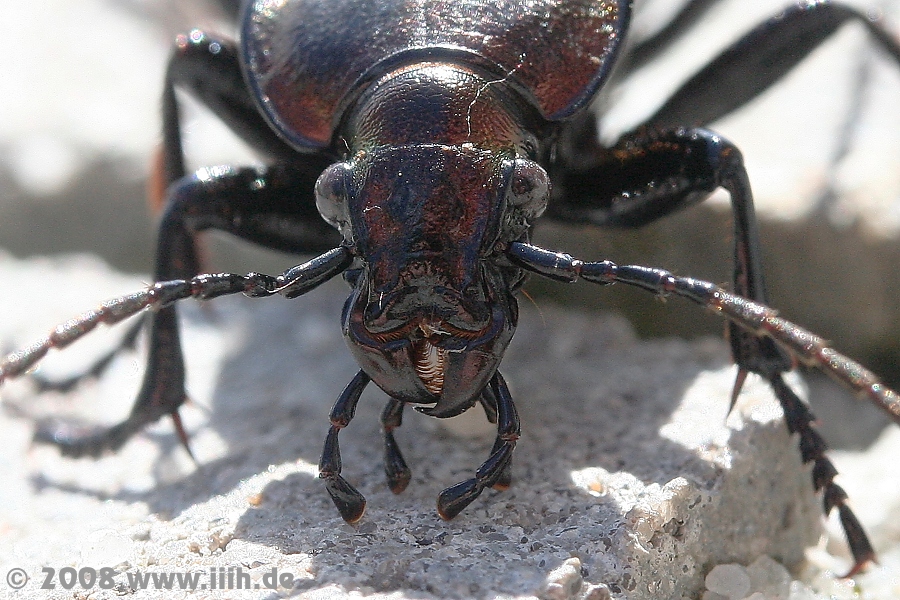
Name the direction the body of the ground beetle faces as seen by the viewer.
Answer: toward the camera
